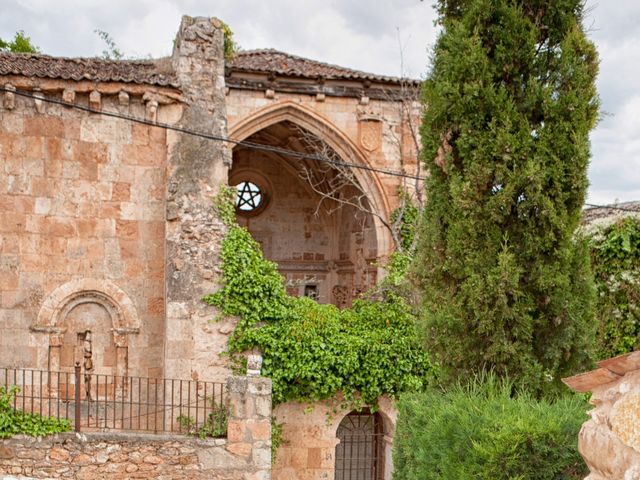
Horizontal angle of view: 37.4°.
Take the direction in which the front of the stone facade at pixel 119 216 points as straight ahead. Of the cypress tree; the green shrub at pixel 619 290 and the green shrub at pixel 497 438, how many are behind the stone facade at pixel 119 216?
0

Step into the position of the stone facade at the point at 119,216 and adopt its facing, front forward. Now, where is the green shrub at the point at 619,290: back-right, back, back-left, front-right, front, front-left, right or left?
front-left

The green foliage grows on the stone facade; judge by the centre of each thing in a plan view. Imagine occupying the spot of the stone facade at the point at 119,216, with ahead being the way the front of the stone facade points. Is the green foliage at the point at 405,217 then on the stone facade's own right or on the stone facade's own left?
on the stone facade's own left

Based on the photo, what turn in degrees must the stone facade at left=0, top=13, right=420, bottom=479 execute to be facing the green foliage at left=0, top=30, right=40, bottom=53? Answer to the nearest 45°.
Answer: approximately 180°

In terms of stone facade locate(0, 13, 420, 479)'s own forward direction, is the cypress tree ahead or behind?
ahead

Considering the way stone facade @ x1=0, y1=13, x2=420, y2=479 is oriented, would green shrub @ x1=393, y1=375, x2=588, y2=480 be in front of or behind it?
in front

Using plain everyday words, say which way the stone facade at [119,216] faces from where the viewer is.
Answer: facing the viewer
